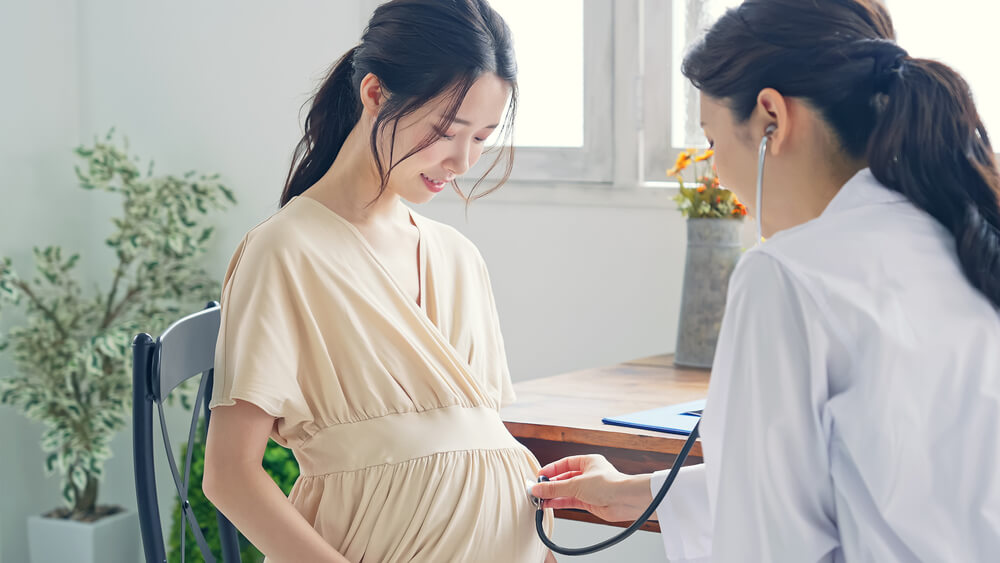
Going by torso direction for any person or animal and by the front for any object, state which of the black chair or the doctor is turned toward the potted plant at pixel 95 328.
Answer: the doctor

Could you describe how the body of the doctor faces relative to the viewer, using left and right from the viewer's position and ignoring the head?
facing away from the viewer and to the left of the viewer

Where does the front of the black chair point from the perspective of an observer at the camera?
facing the viewer and to the right of the viewer

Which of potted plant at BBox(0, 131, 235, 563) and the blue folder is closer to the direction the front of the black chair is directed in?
the blue folder

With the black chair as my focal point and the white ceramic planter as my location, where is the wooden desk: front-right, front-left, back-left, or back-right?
front-left

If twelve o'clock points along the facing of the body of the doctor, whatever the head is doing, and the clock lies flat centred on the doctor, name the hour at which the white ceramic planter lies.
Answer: The white ceramic planter is roughly at 12 o'clock from the doctor.

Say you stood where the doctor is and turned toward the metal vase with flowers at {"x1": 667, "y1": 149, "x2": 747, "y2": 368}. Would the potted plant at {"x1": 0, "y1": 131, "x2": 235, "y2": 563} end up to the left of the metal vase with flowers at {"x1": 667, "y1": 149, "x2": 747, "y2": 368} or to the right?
left

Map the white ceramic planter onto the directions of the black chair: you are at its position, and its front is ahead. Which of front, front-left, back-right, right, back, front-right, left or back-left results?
back-left

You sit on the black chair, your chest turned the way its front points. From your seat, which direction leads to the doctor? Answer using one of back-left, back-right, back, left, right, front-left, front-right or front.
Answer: front

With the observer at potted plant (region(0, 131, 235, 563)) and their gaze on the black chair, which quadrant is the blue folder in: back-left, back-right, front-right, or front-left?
front-left

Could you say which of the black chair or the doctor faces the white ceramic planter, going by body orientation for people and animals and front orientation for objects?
the doctor

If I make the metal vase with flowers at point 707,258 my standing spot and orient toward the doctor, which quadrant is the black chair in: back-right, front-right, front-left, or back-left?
front-right

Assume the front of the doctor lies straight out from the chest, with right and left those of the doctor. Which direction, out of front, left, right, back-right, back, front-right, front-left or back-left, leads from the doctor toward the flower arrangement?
front-right

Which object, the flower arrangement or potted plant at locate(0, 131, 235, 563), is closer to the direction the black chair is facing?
the flower arrangement

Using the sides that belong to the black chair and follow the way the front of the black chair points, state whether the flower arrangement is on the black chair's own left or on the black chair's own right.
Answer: on the black chair's own left
